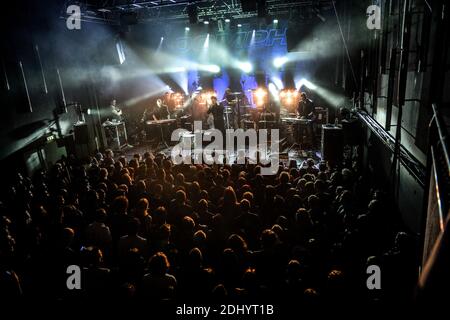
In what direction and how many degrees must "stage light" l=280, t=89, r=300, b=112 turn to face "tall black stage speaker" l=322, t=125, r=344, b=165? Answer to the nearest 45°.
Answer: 0° — it already faces it

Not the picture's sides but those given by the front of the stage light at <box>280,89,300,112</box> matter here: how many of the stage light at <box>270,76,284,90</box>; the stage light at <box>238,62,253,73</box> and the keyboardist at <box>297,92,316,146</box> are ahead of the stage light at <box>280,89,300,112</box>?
1

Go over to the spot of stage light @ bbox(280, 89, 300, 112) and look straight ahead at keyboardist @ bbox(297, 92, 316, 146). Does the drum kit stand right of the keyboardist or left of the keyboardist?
right

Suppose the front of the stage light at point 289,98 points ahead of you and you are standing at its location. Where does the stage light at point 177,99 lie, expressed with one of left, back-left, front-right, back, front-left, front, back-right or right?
right

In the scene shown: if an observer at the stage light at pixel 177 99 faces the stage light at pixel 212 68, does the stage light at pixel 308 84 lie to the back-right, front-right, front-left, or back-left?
front-right

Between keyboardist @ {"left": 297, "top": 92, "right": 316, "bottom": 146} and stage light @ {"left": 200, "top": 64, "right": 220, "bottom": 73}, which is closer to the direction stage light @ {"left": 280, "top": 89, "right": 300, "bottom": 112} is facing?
the keyboardist

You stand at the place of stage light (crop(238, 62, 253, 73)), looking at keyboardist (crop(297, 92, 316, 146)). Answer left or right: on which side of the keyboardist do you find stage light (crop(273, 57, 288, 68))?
left

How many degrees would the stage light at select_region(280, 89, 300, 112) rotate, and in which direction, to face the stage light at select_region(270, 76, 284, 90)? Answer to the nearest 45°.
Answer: approximately 135° to its right

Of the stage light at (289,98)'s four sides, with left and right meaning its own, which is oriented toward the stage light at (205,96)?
right

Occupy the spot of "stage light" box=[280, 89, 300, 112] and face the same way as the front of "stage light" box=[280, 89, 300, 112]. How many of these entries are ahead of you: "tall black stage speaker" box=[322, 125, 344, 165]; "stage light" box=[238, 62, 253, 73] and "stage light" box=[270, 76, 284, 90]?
1

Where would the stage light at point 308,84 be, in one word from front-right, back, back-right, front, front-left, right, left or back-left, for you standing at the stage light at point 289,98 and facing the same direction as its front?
left

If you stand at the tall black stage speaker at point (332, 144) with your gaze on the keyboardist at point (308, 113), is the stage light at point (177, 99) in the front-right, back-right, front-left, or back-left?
front-left

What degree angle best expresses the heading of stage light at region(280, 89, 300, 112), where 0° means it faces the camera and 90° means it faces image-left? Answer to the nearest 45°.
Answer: approximately 0°
